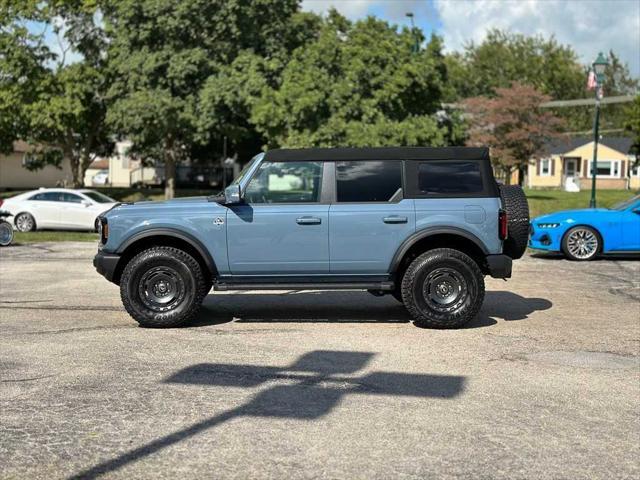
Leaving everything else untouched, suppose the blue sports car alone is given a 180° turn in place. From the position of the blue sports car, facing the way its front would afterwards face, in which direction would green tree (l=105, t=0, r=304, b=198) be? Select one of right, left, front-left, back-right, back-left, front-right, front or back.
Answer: back-left

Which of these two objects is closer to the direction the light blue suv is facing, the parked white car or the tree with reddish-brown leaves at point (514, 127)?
the parked white car

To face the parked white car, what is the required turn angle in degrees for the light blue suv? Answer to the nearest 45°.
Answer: approximately 45° to its right

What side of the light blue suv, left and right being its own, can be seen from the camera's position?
left

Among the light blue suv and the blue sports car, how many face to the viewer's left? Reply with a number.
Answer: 2

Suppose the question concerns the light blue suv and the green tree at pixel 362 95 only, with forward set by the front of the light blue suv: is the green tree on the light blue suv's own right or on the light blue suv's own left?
on the light blue suv's own right

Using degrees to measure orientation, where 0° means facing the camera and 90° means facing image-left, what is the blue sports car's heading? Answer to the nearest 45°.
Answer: approximately 90°

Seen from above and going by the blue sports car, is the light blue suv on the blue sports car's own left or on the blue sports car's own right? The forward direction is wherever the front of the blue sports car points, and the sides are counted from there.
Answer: on the blue sports car's own left

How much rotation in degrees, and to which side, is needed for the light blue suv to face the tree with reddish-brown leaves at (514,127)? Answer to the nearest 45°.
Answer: approximately 90° to its right

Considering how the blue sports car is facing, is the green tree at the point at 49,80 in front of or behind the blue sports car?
in front
